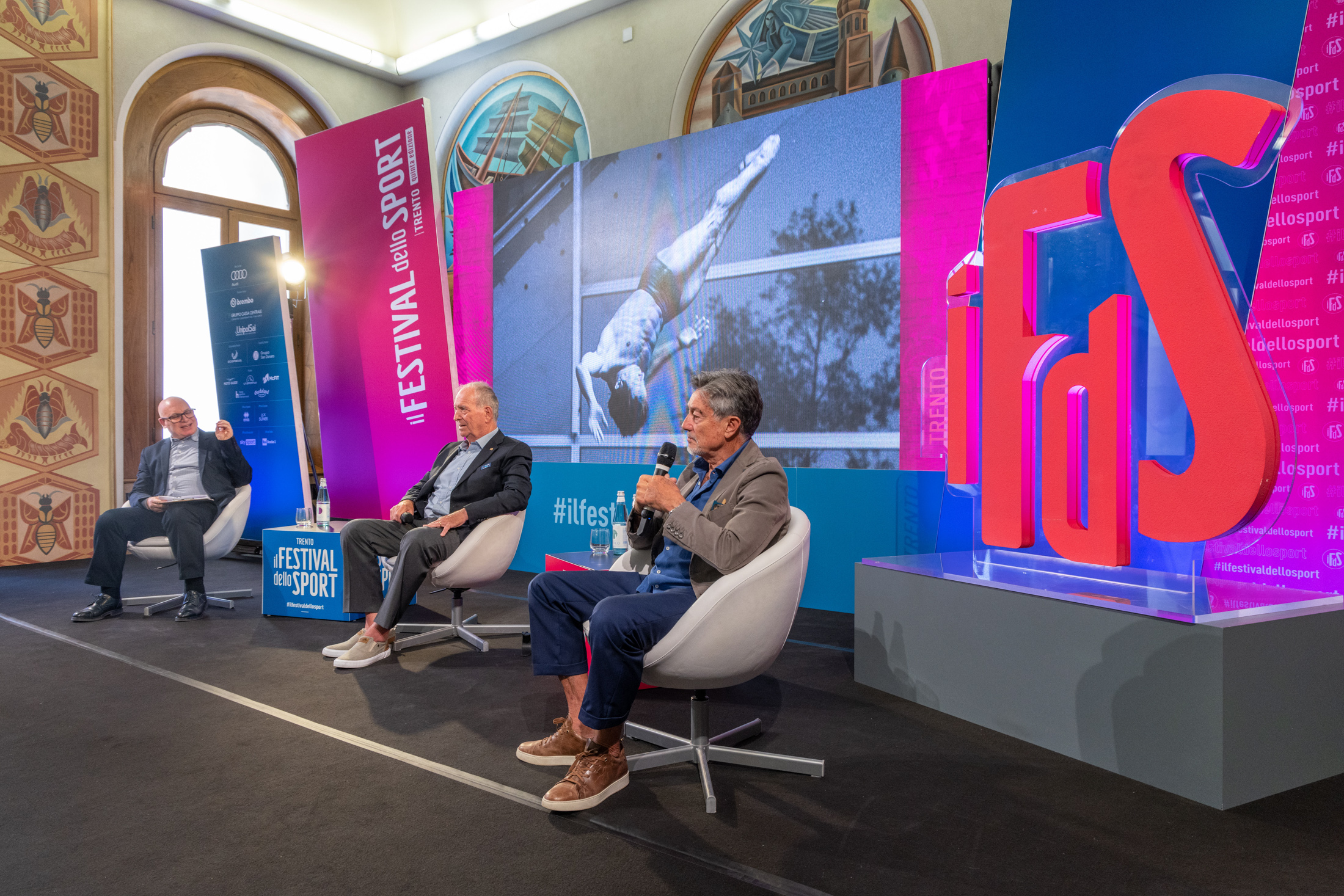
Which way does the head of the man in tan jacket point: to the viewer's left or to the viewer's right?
to the viewer's left

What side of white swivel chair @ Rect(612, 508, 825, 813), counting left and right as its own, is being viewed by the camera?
left

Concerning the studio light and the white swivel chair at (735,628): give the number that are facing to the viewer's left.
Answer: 1
